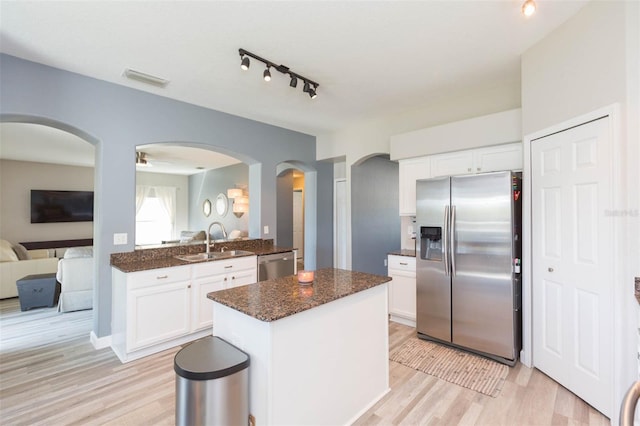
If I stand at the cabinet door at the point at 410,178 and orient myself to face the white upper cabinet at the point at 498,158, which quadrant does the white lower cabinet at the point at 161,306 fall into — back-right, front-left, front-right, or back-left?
back-right

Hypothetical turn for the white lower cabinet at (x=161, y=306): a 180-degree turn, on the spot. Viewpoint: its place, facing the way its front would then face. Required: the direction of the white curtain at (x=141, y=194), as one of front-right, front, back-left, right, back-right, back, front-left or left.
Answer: front-right

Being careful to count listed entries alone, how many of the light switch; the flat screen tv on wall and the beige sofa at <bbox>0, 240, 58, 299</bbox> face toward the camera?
2

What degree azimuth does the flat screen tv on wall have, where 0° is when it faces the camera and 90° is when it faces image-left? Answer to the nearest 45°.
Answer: approximately 0°

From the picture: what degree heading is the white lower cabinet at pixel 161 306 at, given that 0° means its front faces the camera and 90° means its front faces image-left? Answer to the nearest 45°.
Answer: approximately 315°

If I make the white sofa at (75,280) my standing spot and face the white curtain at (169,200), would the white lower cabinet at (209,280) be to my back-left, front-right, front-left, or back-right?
back-right

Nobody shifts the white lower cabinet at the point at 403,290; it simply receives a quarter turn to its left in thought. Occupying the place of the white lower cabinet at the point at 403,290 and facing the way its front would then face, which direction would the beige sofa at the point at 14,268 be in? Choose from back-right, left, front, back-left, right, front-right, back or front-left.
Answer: back-right

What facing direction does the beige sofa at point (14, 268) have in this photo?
to the viewer's right
